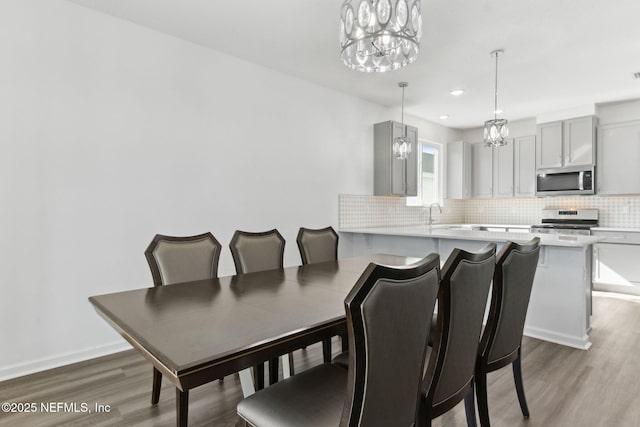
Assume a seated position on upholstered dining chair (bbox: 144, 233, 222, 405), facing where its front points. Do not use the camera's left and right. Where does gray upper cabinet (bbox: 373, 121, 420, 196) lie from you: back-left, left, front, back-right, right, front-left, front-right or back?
left

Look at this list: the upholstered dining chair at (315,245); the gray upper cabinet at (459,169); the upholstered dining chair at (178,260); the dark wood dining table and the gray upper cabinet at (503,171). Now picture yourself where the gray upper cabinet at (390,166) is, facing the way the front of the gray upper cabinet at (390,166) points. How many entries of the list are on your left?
2

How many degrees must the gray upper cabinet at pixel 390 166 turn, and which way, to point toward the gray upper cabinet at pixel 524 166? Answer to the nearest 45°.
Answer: approximately 90° to its left

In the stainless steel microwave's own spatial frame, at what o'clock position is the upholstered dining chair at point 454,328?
The upholstered dining chair is roughly at 12 o'clock from the stainless steel microwave.

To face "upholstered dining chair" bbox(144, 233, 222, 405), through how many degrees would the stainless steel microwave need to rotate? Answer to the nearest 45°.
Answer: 0° — it already faces it

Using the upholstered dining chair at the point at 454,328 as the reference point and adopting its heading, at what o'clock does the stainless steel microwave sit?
The stainless steel microwave is roughly at 2 o'clock from the upholstered dining chair.

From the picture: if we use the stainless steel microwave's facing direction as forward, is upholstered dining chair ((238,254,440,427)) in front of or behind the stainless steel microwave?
in front

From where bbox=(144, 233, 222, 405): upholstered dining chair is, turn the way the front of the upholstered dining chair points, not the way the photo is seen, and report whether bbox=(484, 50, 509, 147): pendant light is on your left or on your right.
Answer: on your left

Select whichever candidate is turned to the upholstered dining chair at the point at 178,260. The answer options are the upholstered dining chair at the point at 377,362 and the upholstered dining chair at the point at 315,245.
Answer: the upholstered dining chair at the point at 377,362

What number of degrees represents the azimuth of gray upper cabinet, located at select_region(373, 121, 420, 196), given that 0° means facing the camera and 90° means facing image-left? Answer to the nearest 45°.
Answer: approximately 315°

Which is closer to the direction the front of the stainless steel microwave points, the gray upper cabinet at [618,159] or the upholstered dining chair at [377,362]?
the upholstered dining chair

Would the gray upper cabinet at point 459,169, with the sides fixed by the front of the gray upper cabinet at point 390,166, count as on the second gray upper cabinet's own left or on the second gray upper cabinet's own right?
on the second gray upper cabinet's own left
